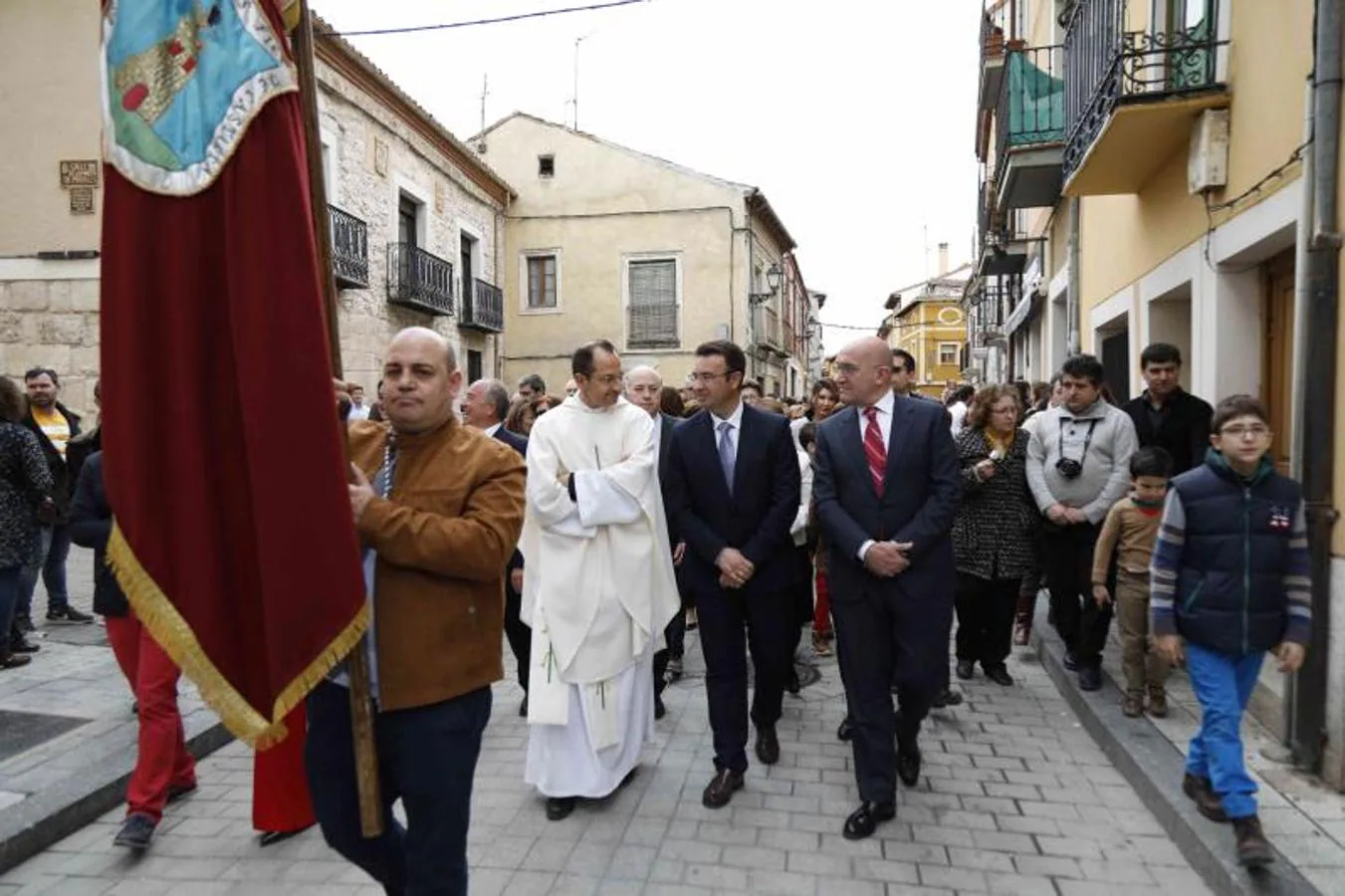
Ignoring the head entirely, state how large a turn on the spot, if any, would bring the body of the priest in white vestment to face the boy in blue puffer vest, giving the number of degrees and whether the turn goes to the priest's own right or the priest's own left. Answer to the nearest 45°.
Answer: approximately 90° to the priest's own left

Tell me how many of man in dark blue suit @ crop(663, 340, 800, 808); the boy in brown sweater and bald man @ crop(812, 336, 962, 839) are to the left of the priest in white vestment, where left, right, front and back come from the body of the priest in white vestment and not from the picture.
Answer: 3

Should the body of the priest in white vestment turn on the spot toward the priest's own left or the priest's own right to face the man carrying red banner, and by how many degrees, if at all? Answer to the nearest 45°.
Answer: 0° — they already face them

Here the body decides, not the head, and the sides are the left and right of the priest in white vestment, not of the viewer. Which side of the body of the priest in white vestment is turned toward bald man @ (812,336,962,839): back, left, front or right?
left

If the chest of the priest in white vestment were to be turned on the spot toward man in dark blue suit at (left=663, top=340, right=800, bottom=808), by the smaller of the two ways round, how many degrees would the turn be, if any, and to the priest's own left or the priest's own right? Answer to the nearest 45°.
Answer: approximately 90° to the priest's own left

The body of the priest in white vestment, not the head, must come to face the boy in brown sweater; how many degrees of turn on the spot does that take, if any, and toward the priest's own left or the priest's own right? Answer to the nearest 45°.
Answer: approximately 90° to the priest's own left

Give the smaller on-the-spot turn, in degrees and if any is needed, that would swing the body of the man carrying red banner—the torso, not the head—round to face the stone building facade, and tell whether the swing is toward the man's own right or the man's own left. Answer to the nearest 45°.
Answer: approximately 135° to the man's own right
